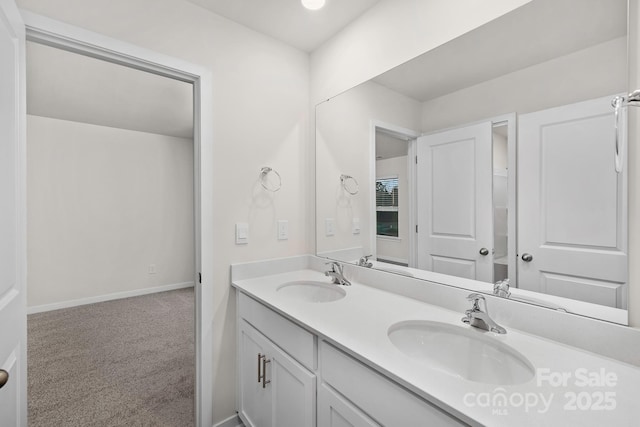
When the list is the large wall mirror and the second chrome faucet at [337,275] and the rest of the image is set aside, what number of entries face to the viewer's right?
0

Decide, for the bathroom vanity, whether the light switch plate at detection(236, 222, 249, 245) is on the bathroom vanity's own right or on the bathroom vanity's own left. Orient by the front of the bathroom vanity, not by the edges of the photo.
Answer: on the bathroom vanity's own right

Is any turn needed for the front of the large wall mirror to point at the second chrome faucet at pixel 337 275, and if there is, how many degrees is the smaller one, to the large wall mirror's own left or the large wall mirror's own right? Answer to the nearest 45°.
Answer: approximately 45° to the large wall mirror's own right

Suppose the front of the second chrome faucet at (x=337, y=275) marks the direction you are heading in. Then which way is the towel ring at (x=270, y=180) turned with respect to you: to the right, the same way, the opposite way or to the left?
to the left

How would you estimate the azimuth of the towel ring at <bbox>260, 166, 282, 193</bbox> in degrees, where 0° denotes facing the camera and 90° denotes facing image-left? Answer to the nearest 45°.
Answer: approximately 315°

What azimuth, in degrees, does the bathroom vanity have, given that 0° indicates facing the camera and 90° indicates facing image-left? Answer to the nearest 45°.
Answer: approximately 45°

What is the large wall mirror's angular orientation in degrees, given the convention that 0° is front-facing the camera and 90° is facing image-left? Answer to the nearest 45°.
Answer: approximately 45°

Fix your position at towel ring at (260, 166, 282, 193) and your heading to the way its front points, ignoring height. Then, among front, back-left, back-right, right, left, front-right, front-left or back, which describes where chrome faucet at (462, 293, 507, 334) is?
front

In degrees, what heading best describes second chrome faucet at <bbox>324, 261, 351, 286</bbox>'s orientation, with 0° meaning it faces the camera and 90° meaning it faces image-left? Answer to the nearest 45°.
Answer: approximately 45°

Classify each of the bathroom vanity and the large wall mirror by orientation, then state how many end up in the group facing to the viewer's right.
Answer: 0

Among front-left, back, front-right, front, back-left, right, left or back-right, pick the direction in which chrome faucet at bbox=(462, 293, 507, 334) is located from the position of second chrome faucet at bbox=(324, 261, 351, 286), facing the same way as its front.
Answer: left

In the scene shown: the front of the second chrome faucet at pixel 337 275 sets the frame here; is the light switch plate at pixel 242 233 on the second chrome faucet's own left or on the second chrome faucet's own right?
on the second chrome faucet's own right
